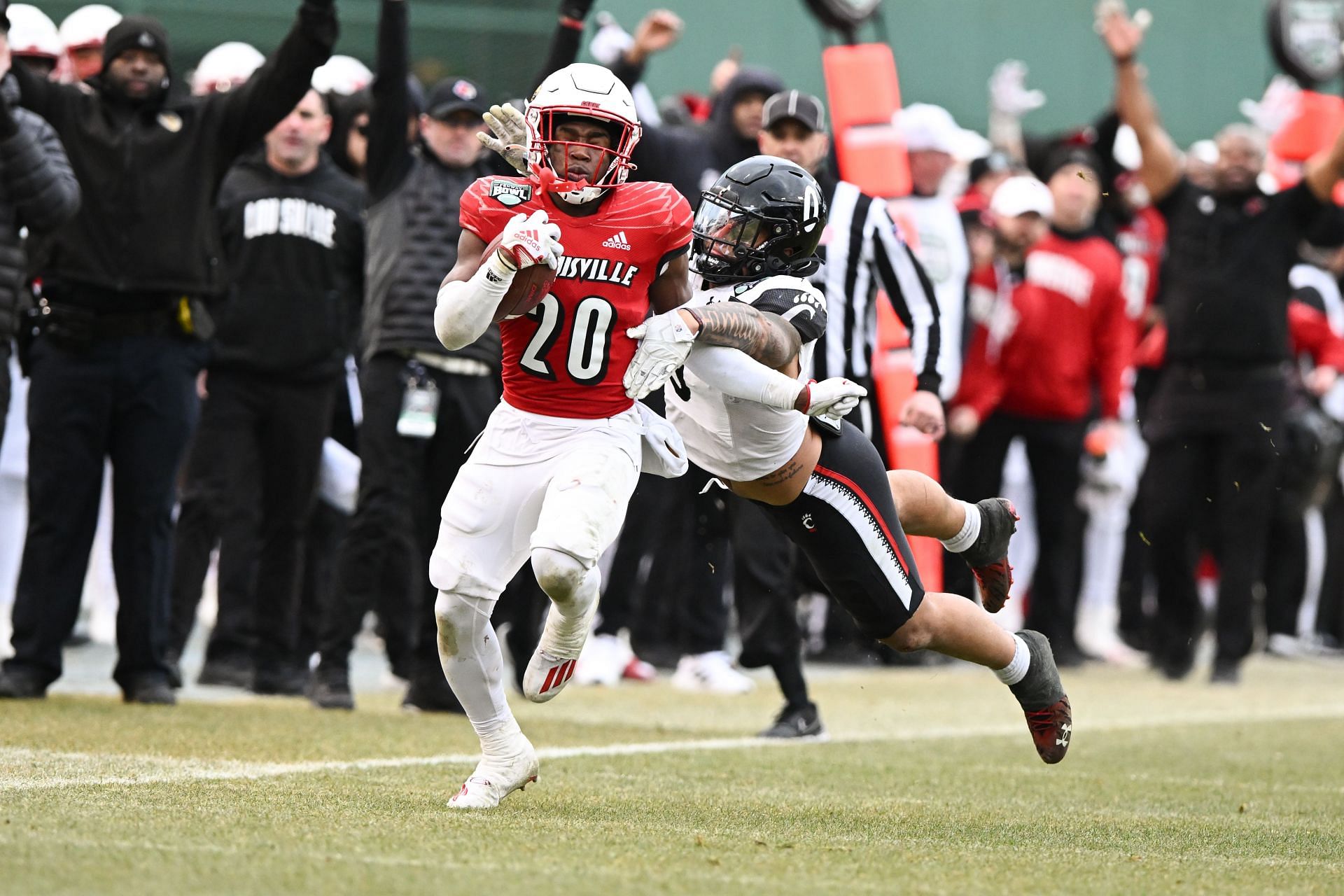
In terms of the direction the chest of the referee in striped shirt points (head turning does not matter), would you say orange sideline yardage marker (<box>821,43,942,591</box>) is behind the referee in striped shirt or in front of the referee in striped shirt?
behind

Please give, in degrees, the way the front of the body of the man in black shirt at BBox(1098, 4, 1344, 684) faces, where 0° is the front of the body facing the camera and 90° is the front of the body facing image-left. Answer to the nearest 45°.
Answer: approximately 0°

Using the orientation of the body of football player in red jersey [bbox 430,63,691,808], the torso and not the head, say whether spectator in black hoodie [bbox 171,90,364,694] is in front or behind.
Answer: behind

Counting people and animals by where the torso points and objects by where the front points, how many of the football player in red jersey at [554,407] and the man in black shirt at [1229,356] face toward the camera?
2

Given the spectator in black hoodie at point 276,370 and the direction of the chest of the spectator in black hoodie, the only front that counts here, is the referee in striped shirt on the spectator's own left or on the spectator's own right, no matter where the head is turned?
on the spectator's own left

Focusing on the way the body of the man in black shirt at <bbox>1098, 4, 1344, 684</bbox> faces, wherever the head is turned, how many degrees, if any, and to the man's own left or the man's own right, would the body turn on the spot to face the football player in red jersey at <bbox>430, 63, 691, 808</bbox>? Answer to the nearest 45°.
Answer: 0° — they already face them

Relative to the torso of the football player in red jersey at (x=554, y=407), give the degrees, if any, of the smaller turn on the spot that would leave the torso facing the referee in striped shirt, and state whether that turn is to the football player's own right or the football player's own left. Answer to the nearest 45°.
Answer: approximately 135° to the football player's own left
